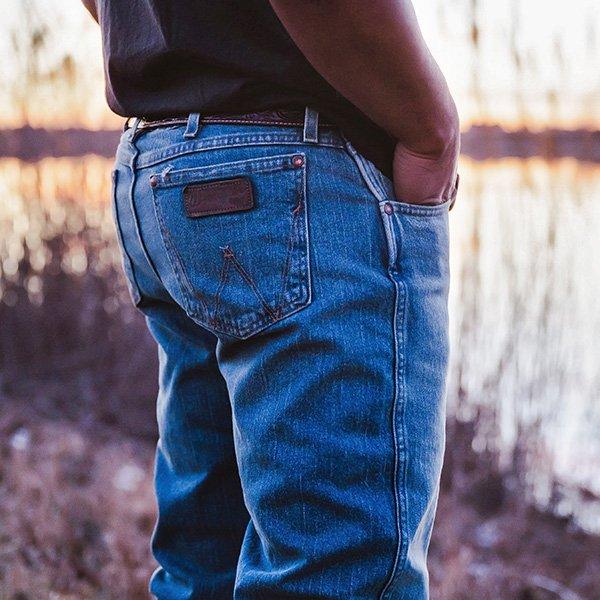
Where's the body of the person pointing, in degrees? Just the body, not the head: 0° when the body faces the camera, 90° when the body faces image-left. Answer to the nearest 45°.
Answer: approximately 225°
